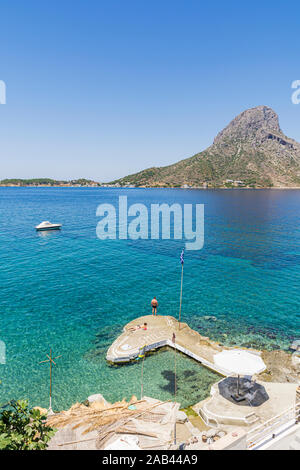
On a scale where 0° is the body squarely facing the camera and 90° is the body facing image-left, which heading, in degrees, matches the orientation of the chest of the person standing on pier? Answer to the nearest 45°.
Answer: approximately 180°

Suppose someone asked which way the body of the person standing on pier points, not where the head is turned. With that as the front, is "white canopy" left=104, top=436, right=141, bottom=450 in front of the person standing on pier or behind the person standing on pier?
behind

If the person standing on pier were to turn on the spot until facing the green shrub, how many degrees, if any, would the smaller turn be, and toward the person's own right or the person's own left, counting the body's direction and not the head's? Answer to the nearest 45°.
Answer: approximately 180°

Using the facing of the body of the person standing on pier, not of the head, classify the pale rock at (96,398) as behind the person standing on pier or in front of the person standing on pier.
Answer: behind
